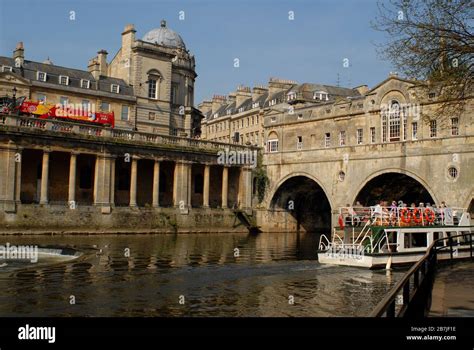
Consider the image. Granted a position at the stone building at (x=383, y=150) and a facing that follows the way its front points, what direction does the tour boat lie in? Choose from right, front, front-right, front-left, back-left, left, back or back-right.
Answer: front-left

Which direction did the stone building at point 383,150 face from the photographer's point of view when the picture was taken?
facing the viewer and to the left of the viewer

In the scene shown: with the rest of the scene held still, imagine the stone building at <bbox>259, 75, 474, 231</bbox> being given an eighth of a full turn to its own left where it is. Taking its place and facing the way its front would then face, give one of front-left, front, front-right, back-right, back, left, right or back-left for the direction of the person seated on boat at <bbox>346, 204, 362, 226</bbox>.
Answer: front

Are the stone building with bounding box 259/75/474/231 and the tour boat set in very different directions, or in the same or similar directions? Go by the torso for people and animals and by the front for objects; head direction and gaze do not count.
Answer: very different directions
